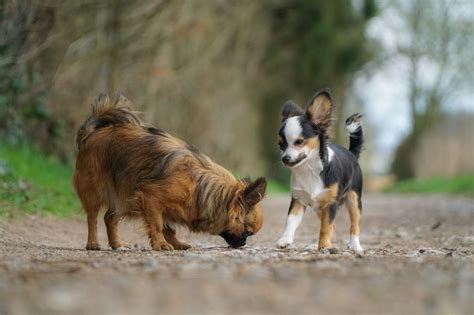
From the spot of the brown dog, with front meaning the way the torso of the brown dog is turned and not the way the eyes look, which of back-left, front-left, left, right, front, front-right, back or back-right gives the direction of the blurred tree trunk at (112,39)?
left

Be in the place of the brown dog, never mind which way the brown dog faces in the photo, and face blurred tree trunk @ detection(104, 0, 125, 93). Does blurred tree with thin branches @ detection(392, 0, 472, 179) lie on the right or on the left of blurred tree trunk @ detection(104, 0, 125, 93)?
right

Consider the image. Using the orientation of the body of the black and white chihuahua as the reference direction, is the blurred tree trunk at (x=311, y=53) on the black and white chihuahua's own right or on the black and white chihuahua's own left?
on the black and white chihuahua's own right

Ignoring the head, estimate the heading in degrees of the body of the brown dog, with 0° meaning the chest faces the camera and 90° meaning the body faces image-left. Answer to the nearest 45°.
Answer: approximately 270°

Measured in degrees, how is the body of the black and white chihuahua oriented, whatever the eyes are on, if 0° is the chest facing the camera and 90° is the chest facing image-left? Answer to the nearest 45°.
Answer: approximately 45°

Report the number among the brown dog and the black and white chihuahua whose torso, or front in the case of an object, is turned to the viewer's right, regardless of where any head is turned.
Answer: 1

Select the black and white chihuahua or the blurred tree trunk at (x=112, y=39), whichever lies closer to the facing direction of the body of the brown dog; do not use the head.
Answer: the black and white chihuahua

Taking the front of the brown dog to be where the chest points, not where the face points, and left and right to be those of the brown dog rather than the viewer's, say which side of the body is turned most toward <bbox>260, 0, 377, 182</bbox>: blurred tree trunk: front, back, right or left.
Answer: left

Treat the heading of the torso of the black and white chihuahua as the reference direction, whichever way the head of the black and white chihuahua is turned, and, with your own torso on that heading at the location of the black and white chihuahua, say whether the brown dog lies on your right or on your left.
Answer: on your right

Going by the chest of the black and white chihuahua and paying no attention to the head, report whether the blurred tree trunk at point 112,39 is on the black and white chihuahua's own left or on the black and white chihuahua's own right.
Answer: on the black and white chihuahua's own right

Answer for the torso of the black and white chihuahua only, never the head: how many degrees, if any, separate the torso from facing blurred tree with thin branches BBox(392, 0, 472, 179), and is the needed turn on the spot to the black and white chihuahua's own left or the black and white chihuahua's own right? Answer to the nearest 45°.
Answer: approximately 135° to the black and white chihuahua's own right
